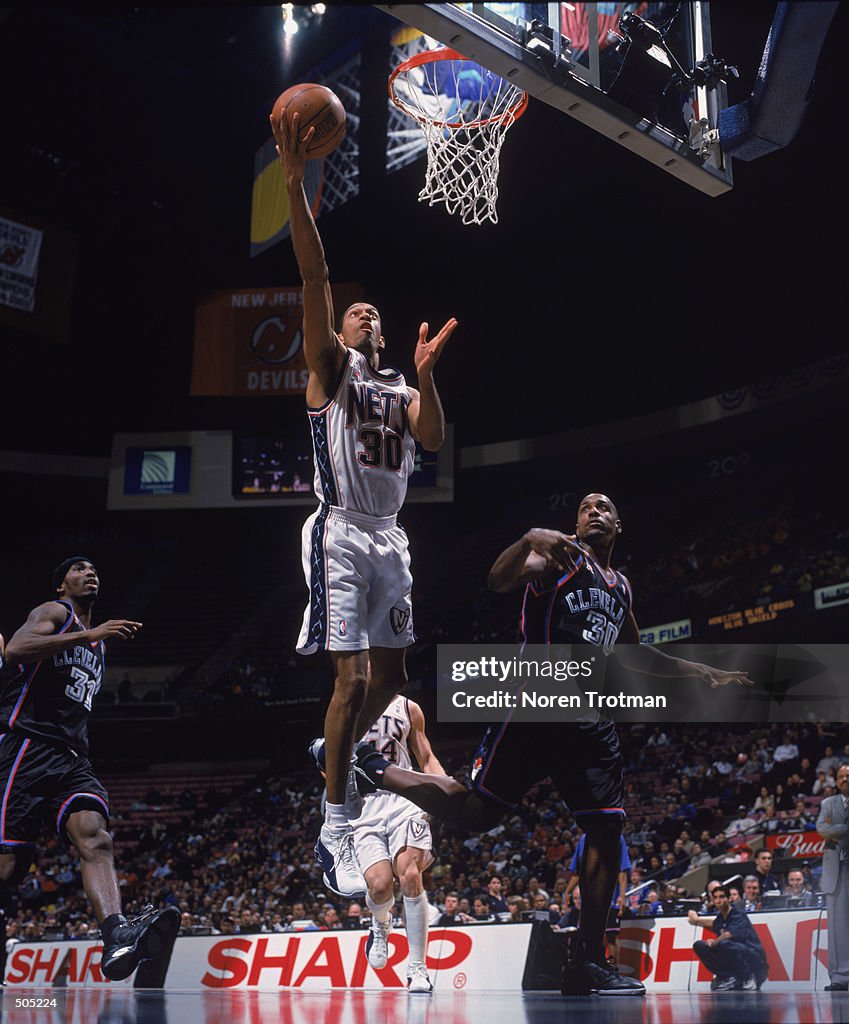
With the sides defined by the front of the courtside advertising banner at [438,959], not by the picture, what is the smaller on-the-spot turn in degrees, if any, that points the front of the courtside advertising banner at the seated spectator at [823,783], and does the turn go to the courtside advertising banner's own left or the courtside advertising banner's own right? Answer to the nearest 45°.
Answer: approximately 135° to the courtside advertising banner's own left

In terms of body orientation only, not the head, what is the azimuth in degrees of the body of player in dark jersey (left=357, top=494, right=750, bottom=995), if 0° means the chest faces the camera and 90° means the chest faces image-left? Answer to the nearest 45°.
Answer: approximately 315°

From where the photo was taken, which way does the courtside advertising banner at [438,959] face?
toward the camera

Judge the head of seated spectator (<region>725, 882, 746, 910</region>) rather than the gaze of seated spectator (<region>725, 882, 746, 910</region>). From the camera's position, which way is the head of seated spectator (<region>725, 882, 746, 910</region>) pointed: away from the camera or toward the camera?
toward the camera

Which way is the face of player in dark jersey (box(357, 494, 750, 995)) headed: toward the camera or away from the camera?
toward the camera

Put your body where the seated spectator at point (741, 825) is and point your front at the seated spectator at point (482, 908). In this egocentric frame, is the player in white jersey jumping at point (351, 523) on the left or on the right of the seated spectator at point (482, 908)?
left

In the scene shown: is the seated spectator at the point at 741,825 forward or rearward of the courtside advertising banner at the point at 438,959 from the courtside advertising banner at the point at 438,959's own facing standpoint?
rearward

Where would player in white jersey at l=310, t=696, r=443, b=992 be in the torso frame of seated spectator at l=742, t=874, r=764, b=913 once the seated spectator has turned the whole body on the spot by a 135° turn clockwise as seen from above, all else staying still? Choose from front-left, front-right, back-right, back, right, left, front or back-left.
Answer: left

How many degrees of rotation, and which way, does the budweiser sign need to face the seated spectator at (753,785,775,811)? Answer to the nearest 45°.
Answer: approximately 180°

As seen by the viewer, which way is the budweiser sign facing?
toward the camera

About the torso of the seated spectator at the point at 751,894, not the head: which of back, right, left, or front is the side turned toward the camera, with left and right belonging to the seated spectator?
front

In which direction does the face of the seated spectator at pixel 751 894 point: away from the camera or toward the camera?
toward the camera

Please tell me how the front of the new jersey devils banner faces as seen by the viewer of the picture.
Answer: facing the viewer

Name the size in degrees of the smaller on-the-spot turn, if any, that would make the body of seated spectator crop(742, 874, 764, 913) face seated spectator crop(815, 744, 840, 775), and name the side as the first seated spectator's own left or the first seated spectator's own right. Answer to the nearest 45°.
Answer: approximately 180°

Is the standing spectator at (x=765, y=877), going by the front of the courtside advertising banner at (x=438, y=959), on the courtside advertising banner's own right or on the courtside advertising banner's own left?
on the courtside advertising banner's own left

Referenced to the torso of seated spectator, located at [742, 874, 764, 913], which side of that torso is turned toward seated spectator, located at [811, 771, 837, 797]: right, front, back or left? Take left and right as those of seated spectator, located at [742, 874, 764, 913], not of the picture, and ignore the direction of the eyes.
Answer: back
